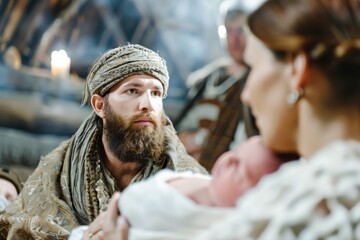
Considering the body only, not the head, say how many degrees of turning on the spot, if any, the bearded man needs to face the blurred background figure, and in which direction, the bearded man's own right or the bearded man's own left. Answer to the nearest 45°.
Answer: approximately 90° to the bearded man's own left

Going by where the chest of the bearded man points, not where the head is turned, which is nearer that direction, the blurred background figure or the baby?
the baby

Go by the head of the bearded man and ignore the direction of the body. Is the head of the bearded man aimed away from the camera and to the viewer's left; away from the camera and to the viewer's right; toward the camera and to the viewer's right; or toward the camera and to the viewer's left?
toward the camera and to the viewer's right

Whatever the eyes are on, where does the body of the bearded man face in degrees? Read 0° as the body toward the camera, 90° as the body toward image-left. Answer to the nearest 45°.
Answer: approximately 315°
